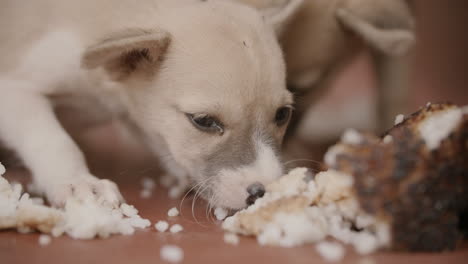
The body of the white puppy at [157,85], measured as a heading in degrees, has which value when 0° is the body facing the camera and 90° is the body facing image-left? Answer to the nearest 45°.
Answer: approximately 315°

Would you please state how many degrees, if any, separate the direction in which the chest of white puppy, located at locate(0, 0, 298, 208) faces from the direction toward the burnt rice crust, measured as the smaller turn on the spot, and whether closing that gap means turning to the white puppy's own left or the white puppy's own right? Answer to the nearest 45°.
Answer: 0° — it already faces it
